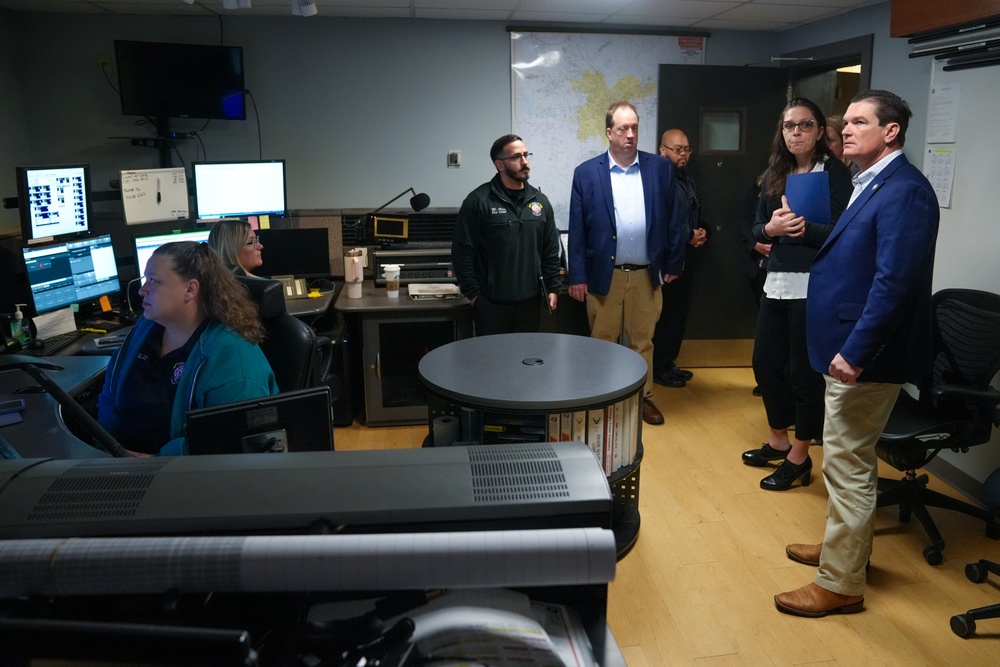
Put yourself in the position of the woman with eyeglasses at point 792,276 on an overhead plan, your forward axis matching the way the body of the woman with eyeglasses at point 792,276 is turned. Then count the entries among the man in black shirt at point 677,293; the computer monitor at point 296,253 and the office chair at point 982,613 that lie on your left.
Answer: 1

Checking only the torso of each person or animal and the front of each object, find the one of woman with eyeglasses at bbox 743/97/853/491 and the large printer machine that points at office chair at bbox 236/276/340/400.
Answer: the woman with eyeglasses

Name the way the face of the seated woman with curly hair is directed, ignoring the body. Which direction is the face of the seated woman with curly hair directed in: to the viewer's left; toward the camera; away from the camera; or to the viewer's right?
to the viewer's left

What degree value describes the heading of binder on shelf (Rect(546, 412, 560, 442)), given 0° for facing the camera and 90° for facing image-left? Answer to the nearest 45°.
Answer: approximately 0°

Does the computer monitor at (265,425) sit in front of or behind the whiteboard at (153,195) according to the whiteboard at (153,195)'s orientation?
in front

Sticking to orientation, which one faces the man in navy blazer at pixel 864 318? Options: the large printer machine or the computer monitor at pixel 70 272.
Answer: the computer monitor

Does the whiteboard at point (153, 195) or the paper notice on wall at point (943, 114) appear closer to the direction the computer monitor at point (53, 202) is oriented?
the paper notice on wall
